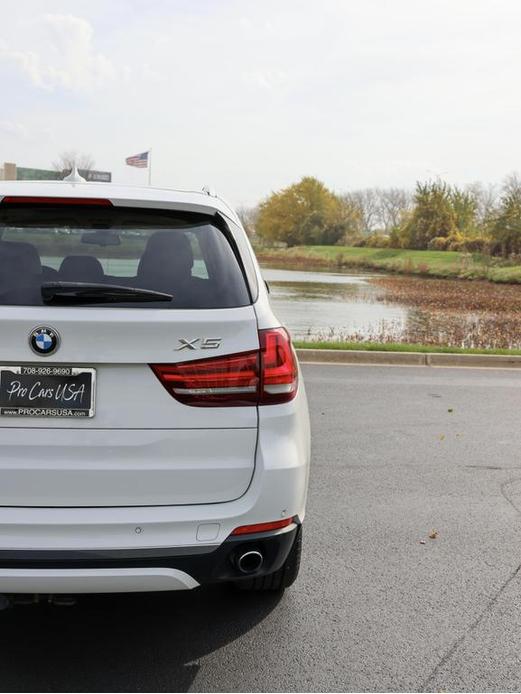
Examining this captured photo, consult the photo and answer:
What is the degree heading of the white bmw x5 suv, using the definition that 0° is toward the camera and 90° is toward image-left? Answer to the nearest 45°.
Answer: approximately 180°

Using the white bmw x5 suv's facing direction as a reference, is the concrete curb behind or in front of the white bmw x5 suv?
in front
